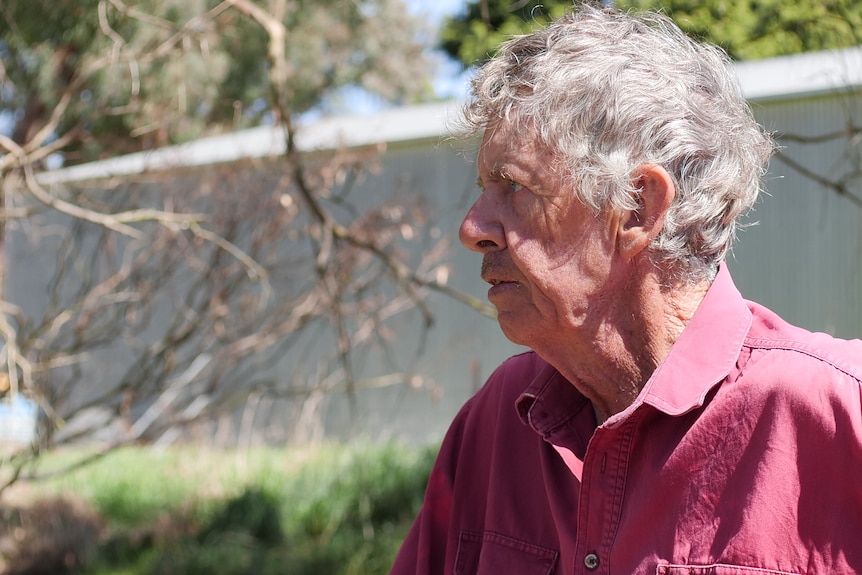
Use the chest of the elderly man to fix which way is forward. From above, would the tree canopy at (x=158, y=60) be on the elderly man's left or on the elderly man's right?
on the elderly man's right

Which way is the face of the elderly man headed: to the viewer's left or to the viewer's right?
to the viewer's left
